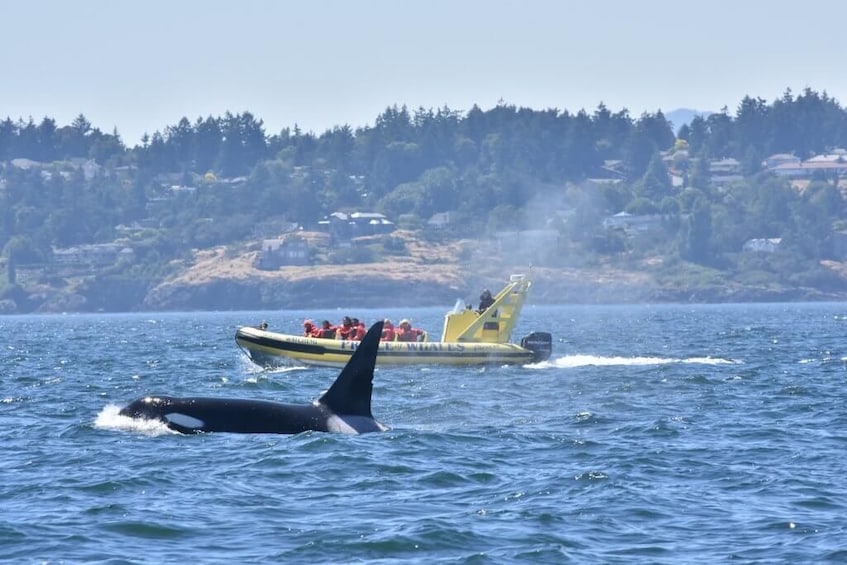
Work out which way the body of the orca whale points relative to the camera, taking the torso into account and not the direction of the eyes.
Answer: to the viewer's left
